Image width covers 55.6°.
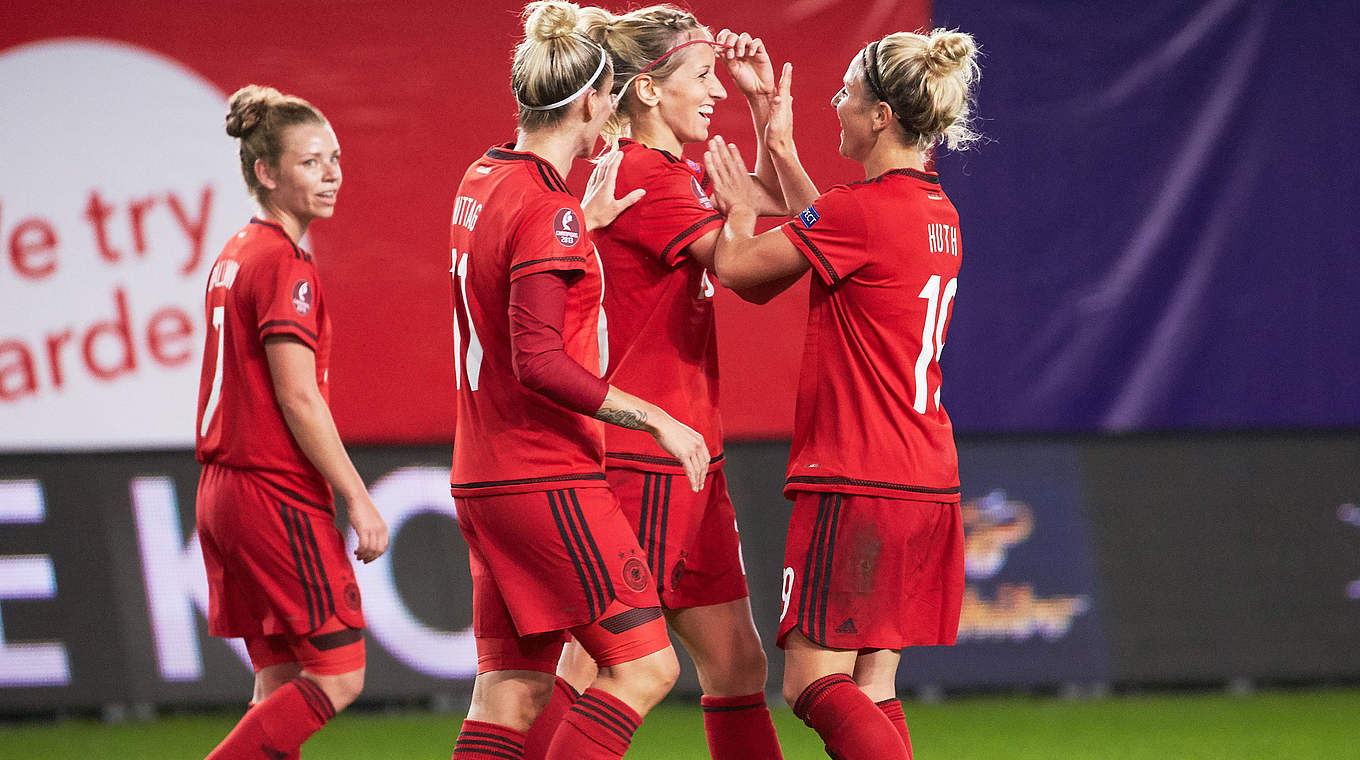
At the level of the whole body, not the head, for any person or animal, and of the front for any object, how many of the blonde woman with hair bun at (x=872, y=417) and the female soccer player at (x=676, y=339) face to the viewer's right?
1

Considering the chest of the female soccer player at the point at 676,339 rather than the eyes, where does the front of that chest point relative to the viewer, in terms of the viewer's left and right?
facing to the right of the viewer

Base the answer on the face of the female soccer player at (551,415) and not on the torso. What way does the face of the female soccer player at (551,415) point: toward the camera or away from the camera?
away from the camera

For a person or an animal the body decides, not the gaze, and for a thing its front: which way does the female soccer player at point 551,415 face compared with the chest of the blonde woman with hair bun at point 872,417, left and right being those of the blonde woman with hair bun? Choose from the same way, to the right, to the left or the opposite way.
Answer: to the right

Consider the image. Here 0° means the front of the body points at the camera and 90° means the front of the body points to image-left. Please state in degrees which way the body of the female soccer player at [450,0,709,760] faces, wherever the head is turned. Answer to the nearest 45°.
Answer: approximately 225°

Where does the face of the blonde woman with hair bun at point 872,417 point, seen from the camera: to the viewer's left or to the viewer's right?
to the viewer's left

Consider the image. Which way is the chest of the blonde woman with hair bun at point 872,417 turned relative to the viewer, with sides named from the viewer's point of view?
facing away from the viewer and to the left of the viewer

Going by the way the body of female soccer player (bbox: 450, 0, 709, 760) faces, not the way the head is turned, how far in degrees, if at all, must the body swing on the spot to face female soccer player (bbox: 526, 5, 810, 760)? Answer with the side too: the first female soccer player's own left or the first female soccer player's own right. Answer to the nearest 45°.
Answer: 0° — they already face them

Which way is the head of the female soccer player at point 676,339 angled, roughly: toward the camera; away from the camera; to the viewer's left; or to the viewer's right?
to the viewer's right
